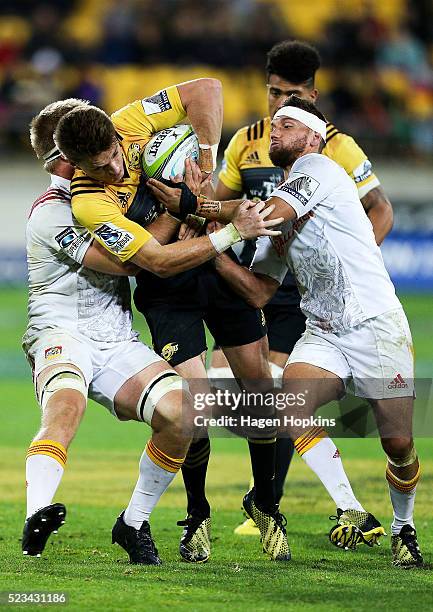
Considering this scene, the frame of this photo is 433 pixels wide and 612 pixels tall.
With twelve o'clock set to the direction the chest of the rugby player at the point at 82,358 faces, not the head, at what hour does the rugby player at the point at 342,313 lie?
the rugby player at the point at 342,313 is roughly at 11 o'clock from the rugby player at the point at 82,358.

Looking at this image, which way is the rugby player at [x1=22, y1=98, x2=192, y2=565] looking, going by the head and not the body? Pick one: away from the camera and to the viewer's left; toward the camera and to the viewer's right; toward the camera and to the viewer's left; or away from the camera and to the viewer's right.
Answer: away from the camera and to the viewer's right

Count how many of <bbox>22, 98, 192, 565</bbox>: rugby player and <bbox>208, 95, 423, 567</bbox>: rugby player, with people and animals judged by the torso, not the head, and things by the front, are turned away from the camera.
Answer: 0

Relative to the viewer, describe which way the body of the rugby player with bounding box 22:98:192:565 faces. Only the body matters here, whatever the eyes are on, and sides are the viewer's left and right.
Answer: facing the viewer and to the right of the viewer

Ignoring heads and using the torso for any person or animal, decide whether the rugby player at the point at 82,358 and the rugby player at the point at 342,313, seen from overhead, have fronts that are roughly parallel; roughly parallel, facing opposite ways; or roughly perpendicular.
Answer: roughly perpendicular

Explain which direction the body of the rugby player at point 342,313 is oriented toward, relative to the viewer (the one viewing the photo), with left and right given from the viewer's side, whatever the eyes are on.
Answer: facing the viewer and to the left of the viewer

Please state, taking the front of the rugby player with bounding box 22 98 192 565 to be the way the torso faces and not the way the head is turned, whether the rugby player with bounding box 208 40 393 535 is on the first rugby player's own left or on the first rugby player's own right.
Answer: on the first rugby player's own left
